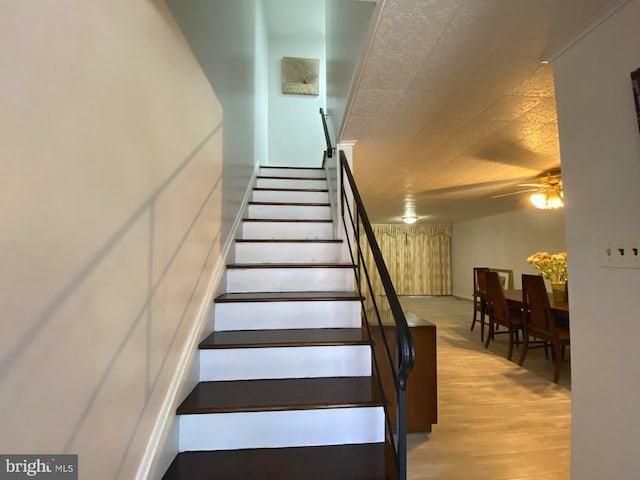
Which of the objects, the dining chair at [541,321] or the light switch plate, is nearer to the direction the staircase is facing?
the light switch plate

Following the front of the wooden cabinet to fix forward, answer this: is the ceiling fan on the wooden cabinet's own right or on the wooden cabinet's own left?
on the wooden cabinet's own left

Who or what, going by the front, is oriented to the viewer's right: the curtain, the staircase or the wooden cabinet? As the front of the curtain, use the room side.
the wooden cabinet

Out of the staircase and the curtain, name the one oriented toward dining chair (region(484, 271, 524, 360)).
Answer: the curtain

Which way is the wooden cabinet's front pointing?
to the viewer's right

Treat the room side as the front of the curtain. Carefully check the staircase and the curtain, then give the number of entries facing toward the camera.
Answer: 2

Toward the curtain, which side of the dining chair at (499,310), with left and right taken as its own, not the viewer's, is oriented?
left

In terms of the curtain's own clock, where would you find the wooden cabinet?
The wooden cabinet is roughly at 12 o'clock from the curtain.

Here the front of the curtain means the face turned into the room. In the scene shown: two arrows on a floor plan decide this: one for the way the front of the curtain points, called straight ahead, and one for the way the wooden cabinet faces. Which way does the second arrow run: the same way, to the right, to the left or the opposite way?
to the left

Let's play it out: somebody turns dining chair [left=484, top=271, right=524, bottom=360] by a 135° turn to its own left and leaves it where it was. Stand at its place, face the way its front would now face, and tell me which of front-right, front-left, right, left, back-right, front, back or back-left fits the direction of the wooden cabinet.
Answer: left

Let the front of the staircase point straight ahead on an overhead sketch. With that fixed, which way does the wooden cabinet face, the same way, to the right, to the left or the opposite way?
to the left

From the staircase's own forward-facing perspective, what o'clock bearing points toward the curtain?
The curtain is roughly at 7 o'clock from the staircase.

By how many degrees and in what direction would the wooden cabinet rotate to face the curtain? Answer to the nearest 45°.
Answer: approximately 90° to its left
